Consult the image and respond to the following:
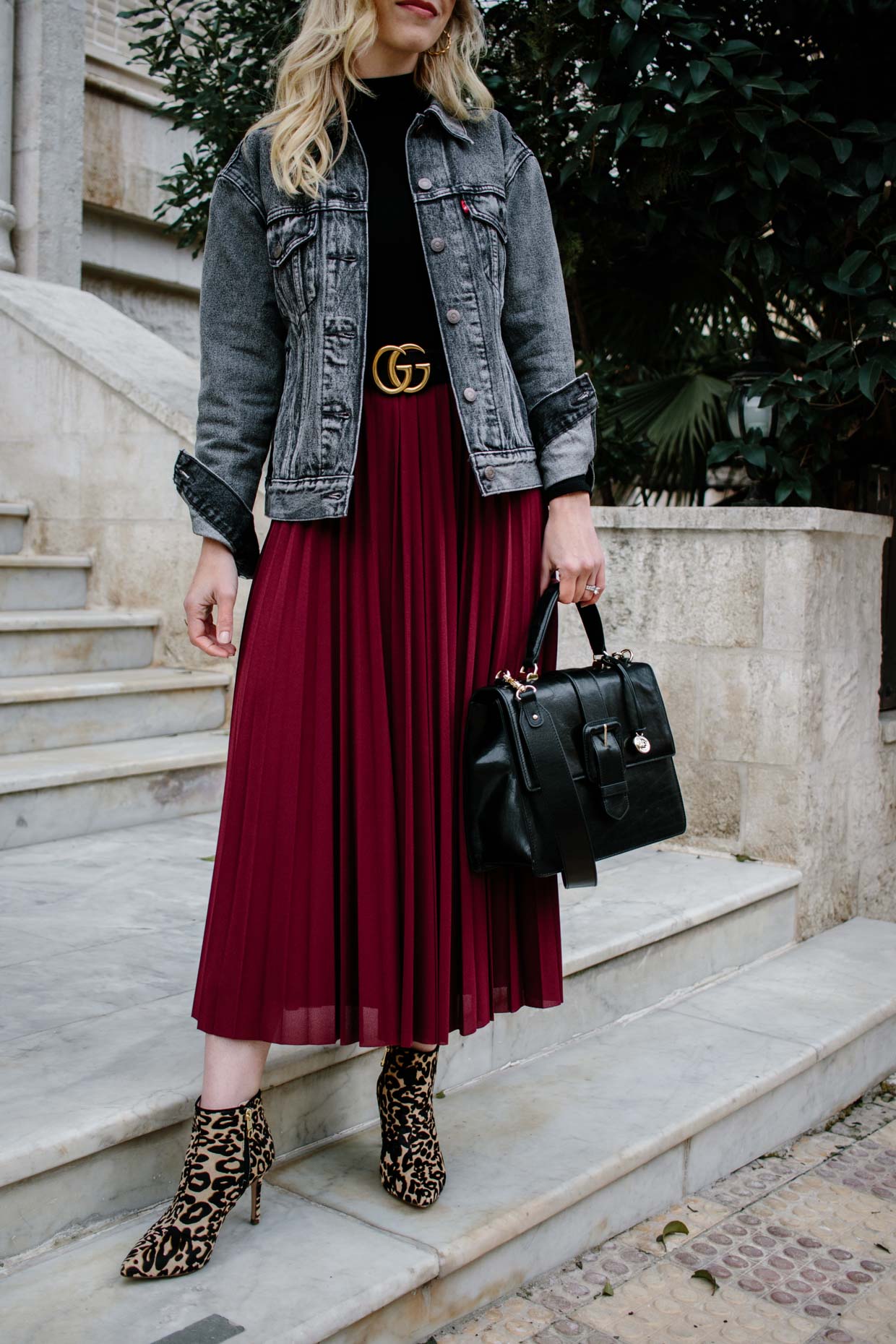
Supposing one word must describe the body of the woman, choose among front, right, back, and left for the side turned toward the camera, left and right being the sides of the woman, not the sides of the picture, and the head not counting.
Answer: front

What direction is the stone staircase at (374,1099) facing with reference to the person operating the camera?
facing the viewer and to the right of the viewer

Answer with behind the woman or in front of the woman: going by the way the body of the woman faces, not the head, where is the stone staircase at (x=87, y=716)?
behind
